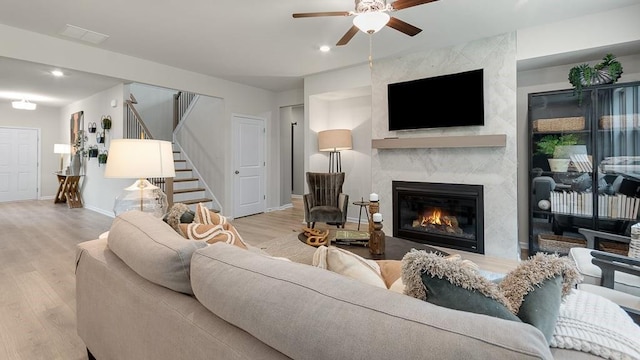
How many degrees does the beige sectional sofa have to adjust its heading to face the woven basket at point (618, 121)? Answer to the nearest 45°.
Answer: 0° — it already faces it

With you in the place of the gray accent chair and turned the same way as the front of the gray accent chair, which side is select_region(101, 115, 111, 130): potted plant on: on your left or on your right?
on your right

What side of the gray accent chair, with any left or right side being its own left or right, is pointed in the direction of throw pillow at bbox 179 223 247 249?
front

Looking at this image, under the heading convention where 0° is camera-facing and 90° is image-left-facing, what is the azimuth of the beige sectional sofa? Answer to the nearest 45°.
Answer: approximately 225°

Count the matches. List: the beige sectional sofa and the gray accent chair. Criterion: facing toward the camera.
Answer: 1

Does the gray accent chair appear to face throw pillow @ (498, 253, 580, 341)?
yes

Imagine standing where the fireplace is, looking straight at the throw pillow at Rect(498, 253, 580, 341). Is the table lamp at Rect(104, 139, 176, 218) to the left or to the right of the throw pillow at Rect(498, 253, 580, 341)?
right

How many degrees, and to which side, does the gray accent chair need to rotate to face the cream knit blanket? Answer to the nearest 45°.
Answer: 0° — it already faces it

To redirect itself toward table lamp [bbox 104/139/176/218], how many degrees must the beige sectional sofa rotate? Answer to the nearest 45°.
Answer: approximately 90° to its left

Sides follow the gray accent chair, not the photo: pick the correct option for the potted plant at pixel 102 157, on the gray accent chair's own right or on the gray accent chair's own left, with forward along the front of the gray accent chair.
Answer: on the gray accent chair's own right

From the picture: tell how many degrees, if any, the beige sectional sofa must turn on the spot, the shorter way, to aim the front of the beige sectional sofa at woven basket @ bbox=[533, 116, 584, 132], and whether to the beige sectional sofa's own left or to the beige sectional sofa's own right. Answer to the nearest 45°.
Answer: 0° — it already faces it
